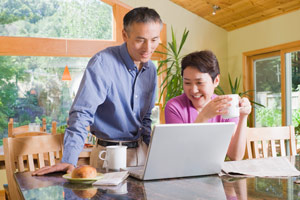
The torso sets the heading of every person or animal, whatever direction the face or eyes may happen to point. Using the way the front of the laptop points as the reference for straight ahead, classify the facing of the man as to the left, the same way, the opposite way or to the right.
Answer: the opposite way

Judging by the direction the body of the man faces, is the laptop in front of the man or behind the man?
in front

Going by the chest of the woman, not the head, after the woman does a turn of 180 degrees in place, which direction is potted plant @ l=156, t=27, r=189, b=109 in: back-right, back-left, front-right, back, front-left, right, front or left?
front-left

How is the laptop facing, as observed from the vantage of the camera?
facing away from the viewer and to the left of the viewer

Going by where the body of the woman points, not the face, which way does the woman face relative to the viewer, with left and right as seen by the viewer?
facing the viewer and to the left of the viewer

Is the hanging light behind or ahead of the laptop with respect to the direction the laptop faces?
ahead

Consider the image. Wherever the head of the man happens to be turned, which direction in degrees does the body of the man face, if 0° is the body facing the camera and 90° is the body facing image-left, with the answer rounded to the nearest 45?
approximately 315°

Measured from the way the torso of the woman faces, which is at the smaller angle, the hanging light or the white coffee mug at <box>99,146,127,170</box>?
the white coffee mug

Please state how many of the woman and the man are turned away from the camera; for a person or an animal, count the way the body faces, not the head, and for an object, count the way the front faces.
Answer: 0

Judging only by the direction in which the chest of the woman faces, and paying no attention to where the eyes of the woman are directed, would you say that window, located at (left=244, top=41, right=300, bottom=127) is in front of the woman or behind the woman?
behind

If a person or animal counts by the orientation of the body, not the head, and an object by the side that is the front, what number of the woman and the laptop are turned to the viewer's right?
0

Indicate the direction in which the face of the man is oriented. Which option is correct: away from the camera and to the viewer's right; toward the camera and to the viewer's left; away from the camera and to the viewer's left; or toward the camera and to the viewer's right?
toward the camera and to the viewer's right
